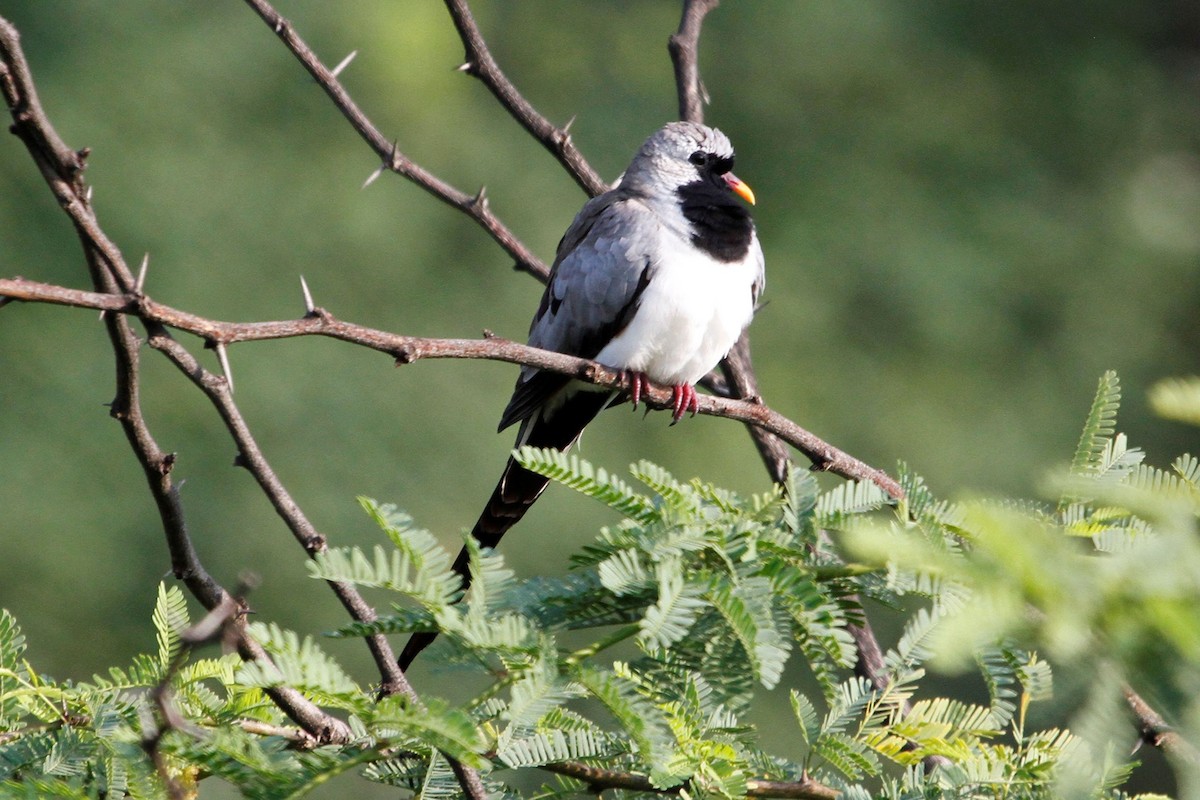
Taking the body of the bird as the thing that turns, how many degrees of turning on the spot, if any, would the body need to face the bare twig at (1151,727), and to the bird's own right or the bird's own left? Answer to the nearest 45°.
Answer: approximately 45° to the bird's own left

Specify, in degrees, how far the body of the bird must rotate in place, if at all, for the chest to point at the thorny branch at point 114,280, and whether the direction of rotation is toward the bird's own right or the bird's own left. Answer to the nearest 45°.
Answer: approximately 90° to the bird's own right

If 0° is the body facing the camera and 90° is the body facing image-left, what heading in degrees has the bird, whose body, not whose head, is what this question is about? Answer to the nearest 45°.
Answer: approximately 315°

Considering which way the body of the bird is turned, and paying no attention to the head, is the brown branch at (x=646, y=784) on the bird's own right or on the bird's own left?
on the bird's own right
